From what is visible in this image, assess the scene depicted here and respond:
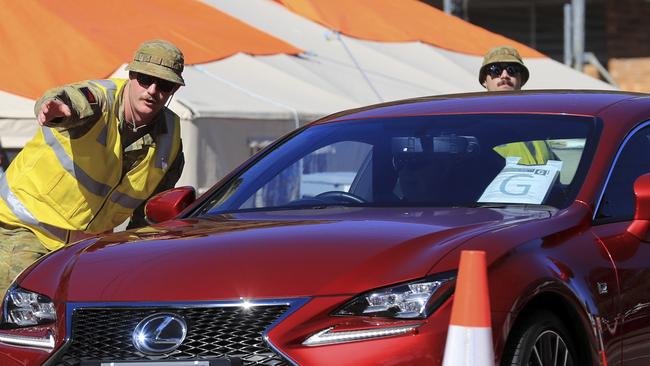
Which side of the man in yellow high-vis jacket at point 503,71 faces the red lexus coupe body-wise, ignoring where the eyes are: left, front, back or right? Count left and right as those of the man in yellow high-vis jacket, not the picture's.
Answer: front

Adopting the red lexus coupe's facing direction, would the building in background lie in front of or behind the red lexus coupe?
behind

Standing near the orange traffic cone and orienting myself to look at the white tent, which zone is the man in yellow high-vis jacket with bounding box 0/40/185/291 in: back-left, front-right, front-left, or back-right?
front-left

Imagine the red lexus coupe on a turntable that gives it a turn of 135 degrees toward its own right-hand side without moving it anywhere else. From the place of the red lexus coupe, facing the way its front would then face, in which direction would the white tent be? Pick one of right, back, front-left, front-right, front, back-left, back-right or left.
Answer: front

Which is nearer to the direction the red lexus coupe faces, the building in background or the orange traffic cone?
the orange traffic cone

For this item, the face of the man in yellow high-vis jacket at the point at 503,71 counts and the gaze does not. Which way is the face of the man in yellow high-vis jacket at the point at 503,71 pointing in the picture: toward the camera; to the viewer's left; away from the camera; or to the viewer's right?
toward the camera

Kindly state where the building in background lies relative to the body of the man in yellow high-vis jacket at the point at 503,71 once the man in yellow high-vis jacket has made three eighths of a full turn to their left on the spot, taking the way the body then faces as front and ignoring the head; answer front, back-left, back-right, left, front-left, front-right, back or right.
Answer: front-left

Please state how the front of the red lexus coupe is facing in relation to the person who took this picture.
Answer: facing the viewer and to the left of the viewer

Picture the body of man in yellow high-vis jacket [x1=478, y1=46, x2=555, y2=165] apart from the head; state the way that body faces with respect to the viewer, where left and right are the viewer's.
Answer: facing the viewer

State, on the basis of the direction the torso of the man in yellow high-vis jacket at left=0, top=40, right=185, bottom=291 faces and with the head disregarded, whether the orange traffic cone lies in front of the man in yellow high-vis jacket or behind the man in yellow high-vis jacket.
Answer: in front

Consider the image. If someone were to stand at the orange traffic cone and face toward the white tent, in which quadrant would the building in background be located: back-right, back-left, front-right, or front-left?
front-right

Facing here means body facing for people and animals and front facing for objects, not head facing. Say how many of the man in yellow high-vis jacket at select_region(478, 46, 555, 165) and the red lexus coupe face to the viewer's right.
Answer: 0
